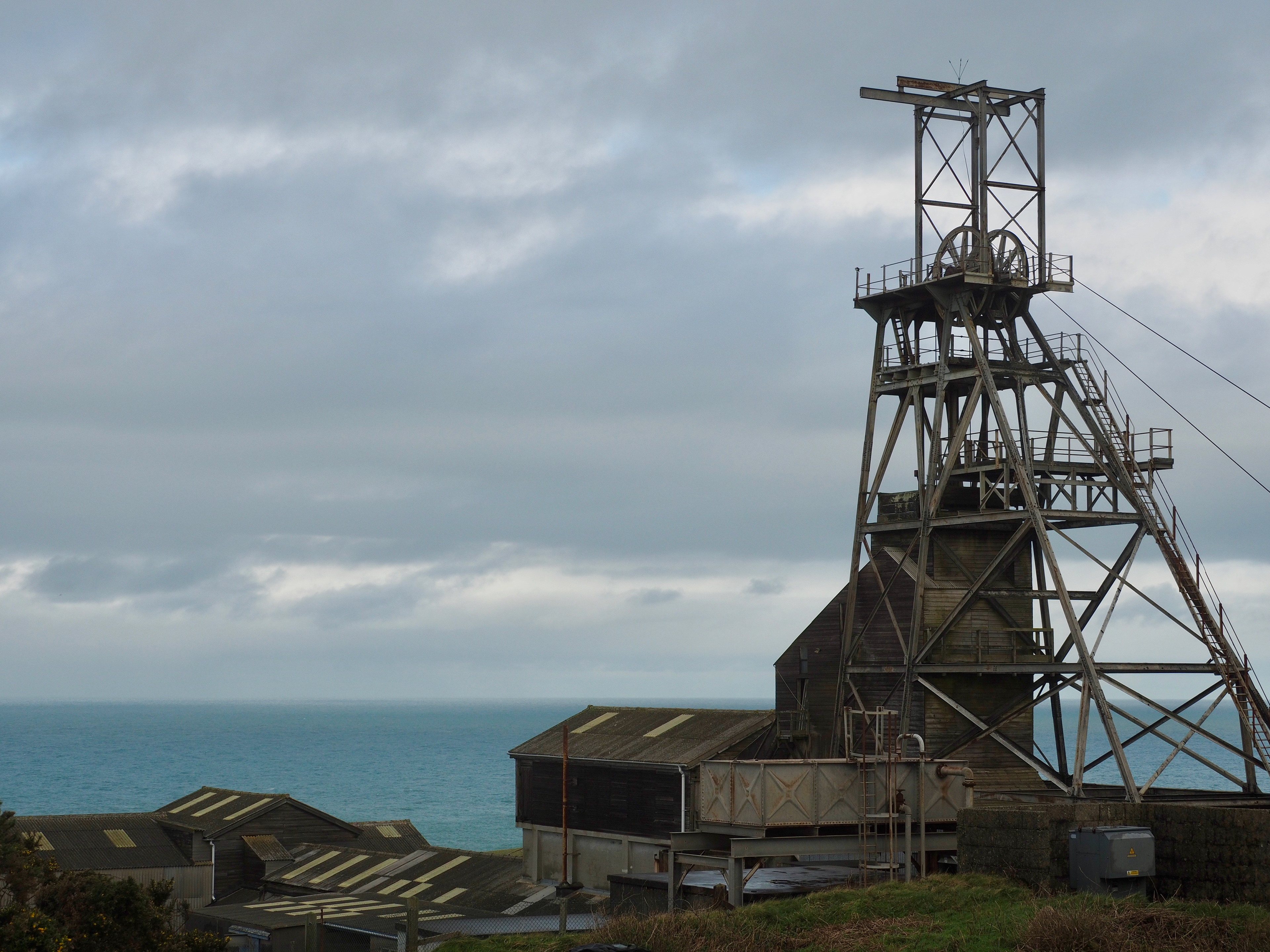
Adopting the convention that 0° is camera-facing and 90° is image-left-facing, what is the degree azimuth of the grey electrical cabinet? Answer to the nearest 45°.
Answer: approximately 315°

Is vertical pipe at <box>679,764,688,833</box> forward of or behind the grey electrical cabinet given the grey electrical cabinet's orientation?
behind

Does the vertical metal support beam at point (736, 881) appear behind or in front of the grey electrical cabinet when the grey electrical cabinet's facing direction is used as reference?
behind
